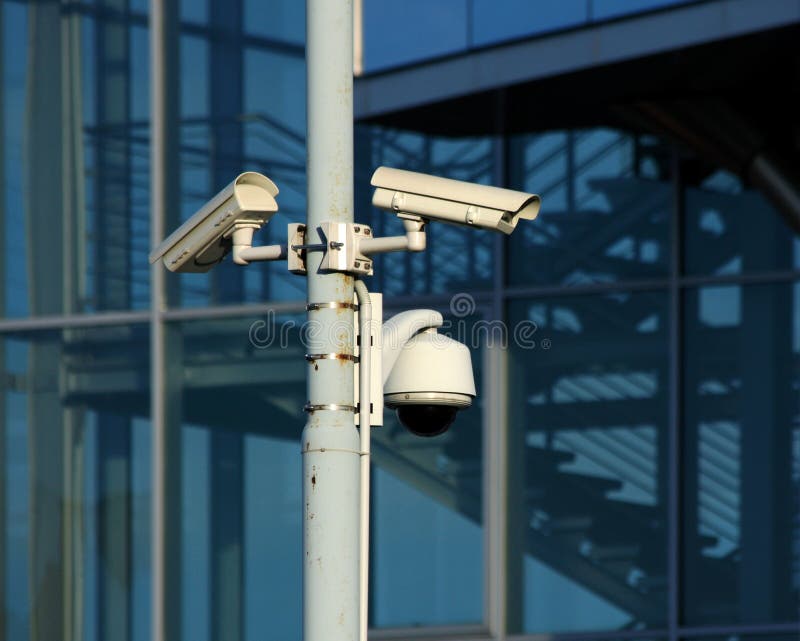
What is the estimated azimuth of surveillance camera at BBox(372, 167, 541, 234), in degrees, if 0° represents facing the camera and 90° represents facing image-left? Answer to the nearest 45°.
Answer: approximately 315°

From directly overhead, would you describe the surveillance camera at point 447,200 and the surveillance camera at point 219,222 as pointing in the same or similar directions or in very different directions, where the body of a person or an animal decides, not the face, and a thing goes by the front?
very different directions
